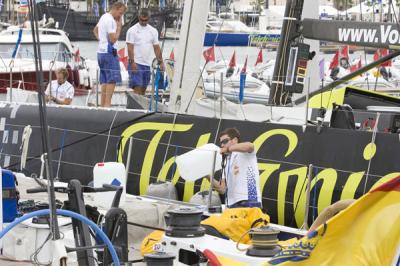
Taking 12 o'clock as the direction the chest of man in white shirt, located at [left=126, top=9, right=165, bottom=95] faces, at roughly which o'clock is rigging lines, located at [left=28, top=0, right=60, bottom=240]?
The rigging lines is roughly at 12 o'clock from the man in white shirt.

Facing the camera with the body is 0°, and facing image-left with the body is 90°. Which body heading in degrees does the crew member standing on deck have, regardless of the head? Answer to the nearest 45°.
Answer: approximately 45°

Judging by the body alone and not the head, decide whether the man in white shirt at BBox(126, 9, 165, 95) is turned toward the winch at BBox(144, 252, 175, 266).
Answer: yes

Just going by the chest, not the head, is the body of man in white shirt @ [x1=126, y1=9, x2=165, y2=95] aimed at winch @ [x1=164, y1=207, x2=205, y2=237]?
yes

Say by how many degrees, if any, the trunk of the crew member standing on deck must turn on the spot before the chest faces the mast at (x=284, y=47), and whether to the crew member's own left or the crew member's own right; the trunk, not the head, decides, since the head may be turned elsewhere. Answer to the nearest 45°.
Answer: approximately 135° to the crew member's own right

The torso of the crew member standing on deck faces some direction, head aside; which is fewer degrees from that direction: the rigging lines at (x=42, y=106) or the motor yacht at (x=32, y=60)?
the rigging lines

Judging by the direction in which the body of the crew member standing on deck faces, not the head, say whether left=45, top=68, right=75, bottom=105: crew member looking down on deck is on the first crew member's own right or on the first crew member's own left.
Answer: on the first crew member's own right

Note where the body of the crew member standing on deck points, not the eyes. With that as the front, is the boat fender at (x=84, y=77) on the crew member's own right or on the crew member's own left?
on the crew member's own right
